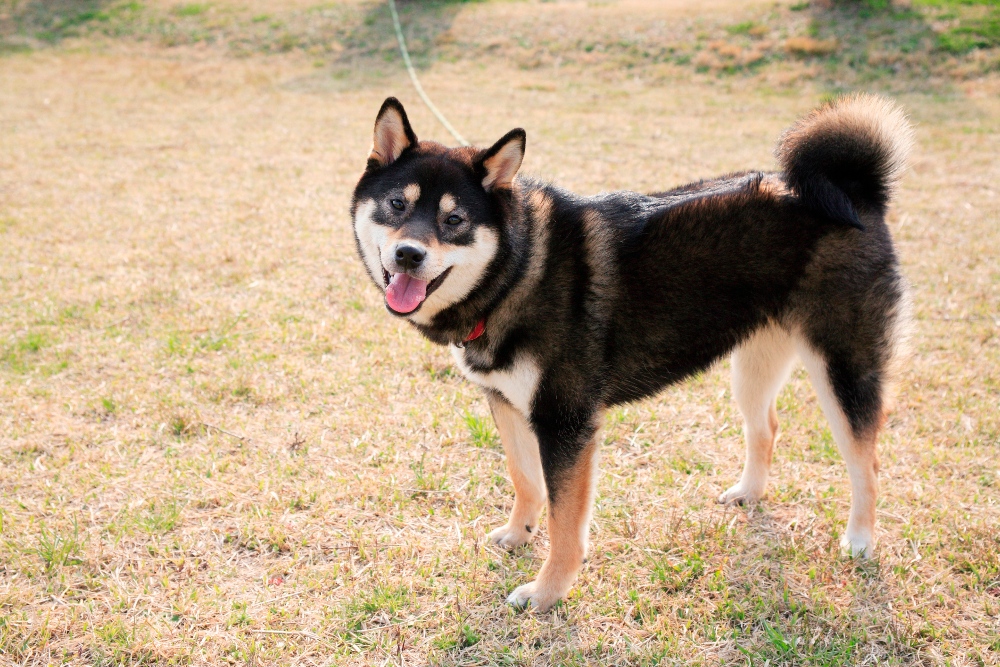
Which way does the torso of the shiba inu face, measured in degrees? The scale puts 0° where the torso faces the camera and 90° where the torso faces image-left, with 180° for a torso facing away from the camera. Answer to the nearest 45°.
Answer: approximately 45°
